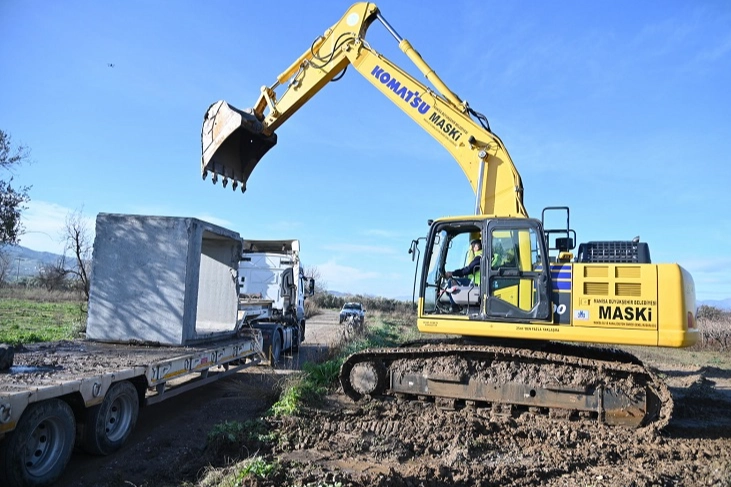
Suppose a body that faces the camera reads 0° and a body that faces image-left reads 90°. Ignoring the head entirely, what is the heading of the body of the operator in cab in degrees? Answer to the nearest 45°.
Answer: approximately 90°

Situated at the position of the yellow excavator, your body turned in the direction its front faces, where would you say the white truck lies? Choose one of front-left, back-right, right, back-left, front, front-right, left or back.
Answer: front-right

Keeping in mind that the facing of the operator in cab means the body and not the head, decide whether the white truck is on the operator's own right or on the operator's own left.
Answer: on the operator's own right

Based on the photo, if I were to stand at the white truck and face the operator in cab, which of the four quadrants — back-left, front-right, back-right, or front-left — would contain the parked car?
back-left

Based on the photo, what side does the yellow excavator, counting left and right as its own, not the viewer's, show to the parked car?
right

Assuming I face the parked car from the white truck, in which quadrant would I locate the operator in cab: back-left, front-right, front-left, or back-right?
back-right

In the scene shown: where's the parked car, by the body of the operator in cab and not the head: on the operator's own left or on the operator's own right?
on the operator's own right

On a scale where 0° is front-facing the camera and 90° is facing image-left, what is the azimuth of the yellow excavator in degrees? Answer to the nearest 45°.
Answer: approximately 90°
